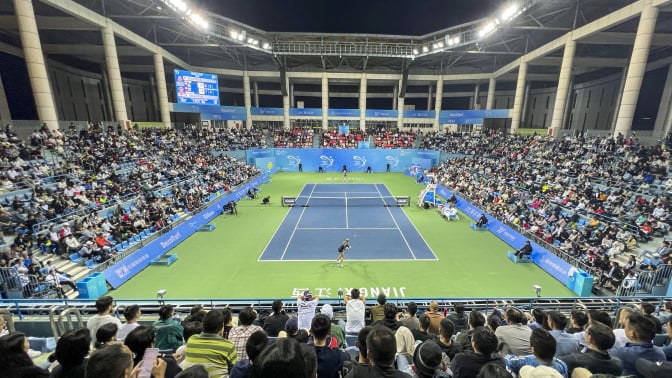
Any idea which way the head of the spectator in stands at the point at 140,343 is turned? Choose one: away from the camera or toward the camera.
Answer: away from the camera

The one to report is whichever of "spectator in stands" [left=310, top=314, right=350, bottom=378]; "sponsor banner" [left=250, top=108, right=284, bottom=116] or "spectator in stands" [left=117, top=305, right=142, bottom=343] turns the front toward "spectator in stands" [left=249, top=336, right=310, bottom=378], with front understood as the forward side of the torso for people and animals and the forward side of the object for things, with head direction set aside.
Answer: the sponsor banner

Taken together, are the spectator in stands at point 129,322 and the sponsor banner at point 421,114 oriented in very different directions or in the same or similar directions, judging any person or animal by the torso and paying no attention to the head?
very different directions

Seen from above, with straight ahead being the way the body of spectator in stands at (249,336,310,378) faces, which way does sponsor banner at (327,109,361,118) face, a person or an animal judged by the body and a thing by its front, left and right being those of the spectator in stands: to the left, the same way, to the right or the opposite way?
the opposite way

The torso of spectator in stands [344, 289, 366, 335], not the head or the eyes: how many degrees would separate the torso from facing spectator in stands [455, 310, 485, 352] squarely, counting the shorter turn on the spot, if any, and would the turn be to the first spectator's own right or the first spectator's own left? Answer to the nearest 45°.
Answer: approximately 135° to the first spectator's own right

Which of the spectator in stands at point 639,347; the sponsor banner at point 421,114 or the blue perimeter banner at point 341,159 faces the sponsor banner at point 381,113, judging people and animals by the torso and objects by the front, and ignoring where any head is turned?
the spectator in stands

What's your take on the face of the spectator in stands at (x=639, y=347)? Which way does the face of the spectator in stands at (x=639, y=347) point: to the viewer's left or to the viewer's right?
to the viewer's left

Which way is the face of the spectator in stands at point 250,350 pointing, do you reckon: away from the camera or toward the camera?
away from the camera

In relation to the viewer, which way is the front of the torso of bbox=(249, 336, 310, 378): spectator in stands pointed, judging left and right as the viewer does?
facing away from the viewer

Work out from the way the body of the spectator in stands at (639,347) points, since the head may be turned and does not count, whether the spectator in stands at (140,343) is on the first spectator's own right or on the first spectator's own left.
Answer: on the first spectator's own left

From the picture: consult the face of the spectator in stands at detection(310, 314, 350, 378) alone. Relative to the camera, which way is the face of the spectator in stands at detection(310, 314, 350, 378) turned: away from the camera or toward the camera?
away from the camera

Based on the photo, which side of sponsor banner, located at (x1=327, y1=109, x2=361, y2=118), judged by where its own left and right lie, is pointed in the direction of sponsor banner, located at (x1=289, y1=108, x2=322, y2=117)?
right

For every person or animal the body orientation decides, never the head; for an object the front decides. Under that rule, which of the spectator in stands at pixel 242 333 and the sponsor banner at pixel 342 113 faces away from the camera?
the spectator in stands

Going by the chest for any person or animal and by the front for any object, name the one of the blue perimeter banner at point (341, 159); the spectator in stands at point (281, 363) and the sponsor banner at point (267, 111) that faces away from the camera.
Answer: the spectator in stands

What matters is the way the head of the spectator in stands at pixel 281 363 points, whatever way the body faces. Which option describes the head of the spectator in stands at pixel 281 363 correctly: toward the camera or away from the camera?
away from the camera

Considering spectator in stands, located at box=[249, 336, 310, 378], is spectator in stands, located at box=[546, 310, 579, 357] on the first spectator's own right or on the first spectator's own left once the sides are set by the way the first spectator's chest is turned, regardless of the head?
on the first spectator's own right

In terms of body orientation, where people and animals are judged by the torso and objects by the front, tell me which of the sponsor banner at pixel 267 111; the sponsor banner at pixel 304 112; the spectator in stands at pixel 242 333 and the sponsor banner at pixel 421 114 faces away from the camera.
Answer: the spectator in stands
